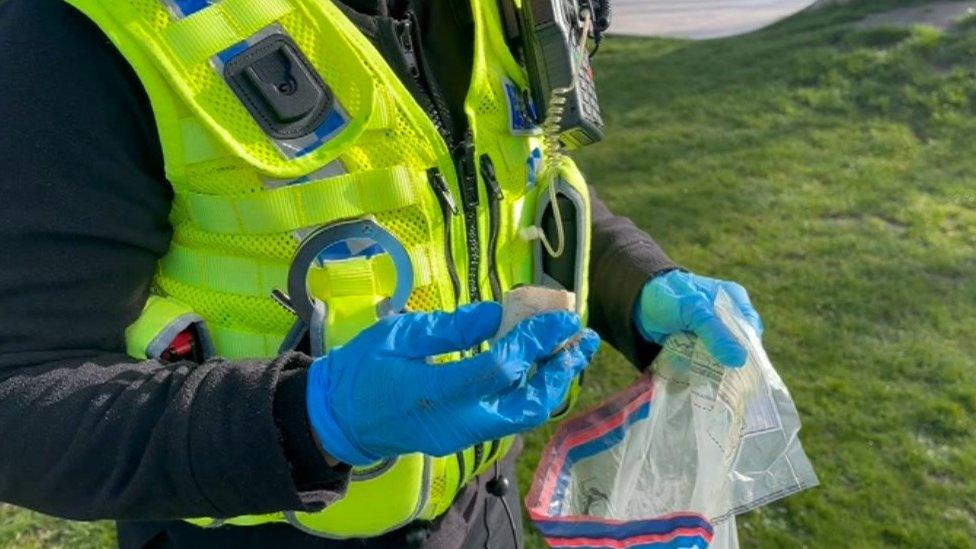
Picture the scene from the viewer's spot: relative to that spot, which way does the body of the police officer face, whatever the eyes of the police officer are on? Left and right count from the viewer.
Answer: facing the viewer and to the right of the viewer
